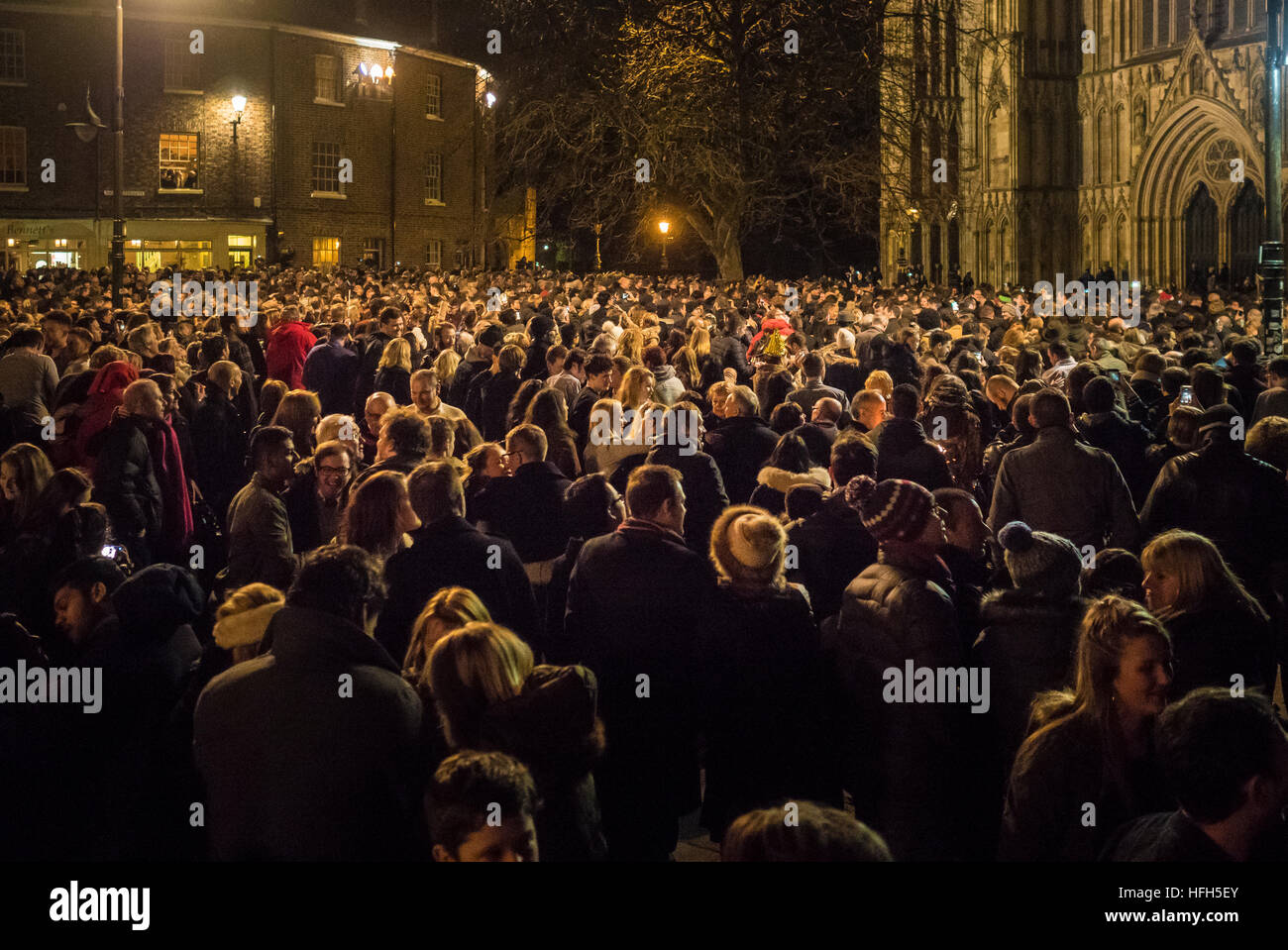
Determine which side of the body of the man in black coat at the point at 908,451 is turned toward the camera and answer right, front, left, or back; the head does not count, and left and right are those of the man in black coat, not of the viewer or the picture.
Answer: back

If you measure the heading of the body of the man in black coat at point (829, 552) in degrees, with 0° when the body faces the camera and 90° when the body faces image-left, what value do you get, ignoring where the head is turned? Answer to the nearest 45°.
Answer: approximately 180°

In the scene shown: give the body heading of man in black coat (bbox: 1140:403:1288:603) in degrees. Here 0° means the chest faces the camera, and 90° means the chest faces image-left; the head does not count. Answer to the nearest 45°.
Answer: approximately 180°

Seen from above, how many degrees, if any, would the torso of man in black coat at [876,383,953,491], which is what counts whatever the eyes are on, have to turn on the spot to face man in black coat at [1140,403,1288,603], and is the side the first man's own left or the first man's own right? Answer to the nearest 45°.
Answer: approximately 135° to the first man's own right

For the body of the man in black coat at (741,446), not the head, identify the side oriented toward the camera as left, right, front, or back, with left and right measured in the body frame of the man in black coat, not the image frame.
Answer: back

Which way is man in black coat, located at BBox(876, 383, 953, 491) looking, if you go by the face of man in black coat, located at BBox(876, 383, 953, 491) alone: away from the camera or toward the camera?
away from the camera
